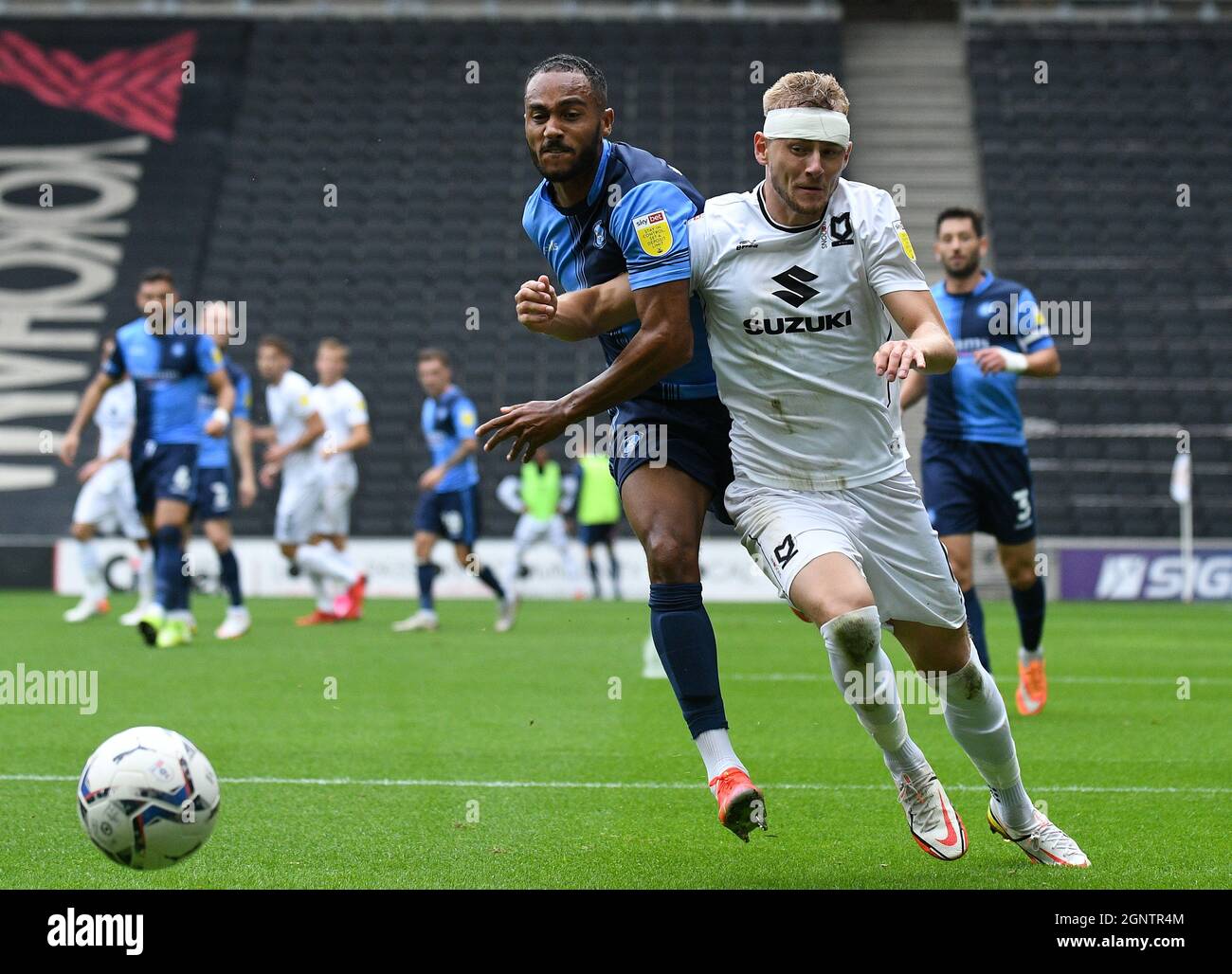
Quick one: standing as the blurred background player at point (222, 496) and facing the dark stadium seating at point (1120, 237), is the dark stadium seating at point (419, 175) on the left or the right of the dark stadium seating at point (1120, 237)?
left

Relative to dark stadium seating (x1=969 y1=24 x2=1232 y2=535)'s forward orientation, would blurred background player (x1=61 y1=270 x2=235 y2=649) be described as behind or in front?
in front

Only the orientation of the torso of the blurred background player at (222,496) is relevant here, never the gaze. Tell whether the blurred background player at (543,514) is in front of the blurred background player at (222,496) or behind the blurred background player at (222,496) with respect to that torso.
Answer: behind

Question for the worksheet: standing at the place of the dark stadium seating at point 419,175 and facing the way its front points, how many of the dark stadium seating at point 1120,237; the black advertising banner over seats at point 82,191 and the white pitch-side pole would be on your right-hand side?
1

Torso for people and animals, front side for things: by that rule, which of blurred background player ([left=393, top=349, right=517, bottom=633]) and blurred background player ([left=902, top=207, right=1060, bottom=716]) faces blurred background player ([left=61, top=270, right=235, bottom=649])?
blurred background player ([left=393, top=349, right=517, bottom=633])

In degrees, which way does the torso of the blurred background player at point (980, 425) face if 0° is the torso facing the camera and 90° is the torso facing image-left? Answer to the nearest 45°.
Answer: approximately 0°

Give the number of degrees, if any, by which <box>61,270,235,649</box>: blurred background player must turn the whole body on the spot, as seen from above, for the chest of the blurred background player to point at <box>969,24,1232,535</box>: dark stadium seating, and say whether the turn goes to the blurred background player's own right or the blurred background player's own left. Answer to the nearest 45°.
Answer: approximately 135° to the blurred background player's own left

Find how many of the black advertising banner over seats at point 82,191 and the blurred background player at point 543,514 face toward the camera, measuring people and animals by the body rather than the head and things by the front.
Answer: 2

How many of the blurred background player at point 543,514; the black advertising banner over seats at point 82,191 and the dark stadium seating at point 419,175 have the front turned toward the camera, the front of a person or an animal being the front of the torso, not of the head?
3
